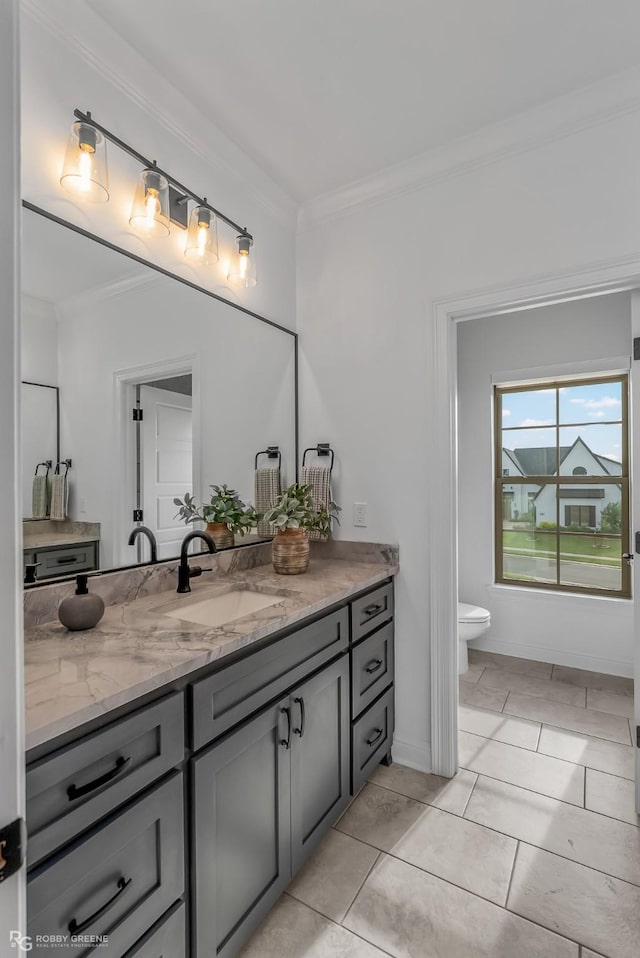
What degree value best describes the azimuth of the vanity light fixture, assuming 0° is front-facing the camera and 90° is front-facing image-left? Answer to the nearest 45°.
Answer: approximately 315°

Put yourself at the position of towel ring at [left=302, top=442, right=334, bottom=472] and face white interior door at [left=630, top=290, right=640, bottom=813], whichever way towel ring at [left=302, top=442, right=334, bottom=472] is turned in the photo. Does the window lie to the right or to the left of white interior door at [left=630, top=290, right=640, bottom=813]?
left

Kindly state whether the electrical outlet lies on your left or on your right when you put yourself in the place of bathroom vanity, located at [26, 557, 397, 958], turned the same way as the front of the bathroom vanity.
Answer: on your left

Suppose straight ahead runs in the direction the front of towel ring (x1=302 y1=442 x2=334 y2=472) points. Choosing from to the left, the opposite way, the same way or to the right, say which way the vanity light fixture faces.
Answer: to the left

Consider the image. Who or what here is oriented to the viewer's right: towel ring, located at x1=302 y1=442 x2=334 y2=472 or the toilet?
the toilet

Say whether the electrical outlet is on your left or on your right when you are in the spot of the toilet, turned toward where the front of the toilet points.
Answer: on your right

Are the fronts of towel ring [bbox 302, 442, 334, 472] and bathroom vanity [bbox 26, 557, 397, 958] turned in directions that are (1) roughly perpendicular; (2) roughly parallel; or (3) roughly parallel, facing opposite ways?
roughly perpendicular

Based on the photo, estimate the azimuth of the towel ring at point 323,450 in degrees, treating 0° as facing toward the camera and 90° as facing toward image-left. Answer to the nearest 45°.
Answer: approximately 45°

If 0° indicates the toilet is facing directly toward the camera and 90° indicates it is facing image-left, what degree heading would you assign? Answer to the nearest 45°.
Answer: approximately 270°

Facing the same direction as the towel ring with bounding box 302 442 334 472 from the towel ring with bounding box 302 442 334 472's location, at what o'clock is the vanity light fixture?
The vanity light fixture is roughly at 12 o'clock from the towel ring.
